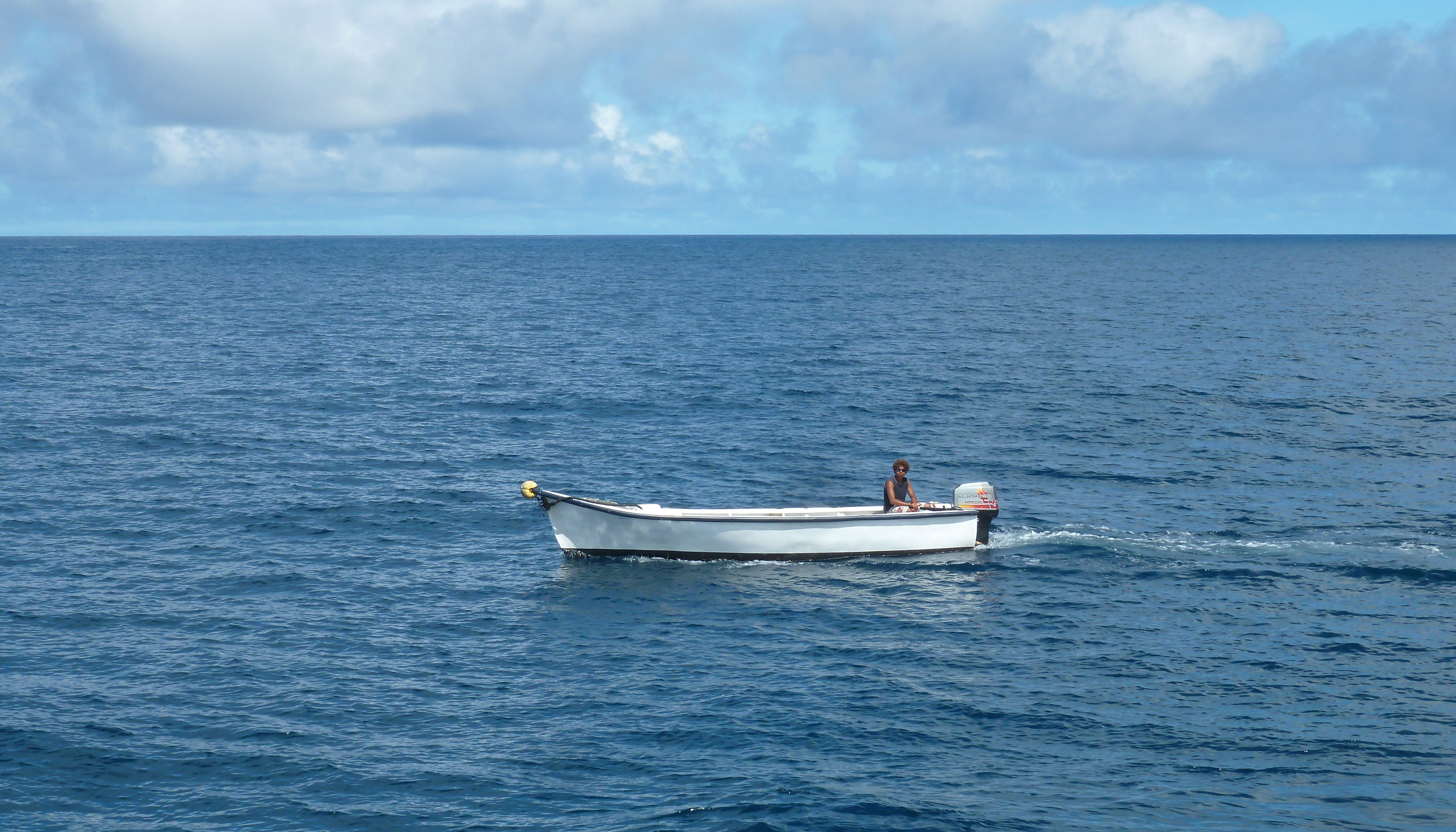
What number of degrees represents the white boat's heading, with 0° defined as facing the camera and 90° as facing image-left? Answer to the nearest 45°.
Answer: approximately 90°
